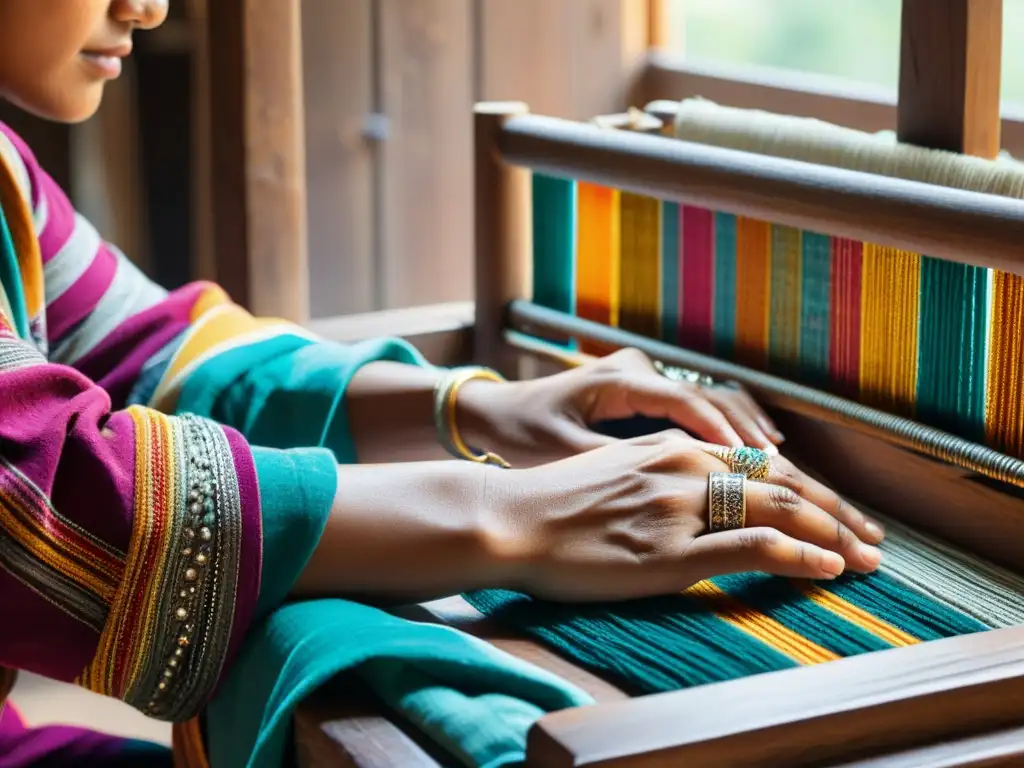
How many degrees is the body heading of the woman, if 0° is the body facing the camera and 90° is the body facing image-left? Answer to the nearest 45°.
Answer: approximately 270°

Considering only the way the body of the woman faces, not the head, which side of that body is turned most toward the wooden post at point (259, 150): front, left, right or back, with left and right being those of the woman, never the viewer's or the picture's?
left

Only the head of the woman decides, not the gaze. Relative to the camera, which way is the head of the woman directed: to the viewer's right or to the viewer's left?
to the viewer's right
